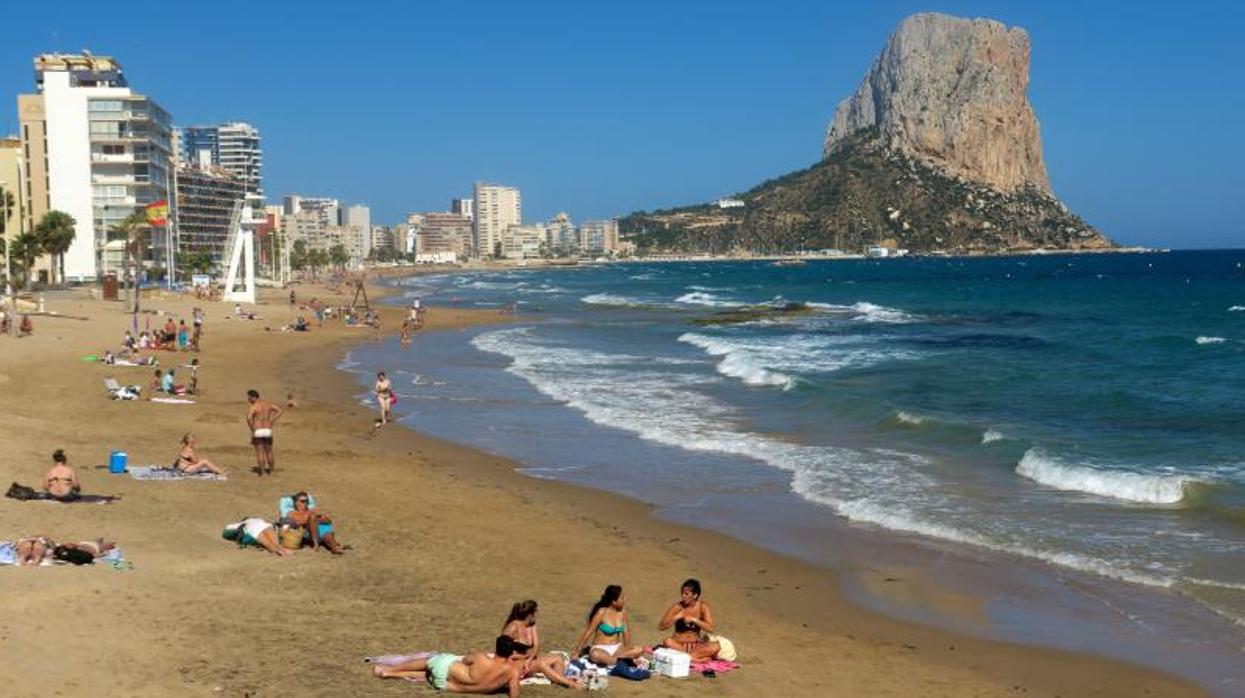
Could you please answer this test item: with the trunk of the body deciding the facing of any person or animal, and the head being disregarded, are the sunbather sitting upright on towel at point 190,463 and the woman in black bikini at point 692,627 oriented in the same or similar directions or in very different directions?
very different directions

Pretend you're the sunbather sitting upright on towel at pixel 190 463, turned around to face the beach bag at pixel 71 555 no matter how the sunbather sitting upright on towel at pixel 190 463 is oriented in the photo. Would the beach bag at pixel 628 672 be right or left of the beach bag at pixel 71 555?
left

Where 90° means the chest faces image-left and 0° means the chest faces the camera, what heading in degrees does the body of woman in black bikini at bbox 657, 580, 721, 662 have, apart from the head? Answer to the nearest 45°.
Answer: approximately 45°

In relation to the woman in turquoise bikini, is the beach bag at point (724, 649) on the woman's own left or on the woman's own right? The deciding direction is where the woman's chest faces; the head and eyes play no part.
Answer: on the woman's own left

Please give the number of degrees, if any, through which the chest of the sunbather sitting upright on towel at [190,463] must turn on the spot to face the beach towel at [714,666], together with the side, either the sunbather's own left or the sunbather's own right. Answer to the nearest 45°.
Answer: approximately 45° to the sunbather's own right

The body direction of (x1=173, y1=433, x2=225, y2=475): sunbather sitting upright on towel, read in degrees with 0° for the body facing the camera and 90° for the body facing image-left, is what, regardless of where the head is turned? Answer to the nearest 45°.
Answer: approximately 270°

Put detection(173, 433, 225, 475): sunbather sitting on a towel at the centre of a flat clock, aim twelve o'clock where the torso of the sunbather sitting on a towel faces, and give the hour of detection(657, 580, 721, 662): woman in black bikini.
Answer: The woman in black bikini is roughly at 2 o'clock from the sunbather sitting on a towel.

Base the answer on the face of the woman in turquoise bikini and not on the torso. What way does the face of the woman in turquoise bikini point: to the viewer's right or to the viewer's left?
to the viewer's right
